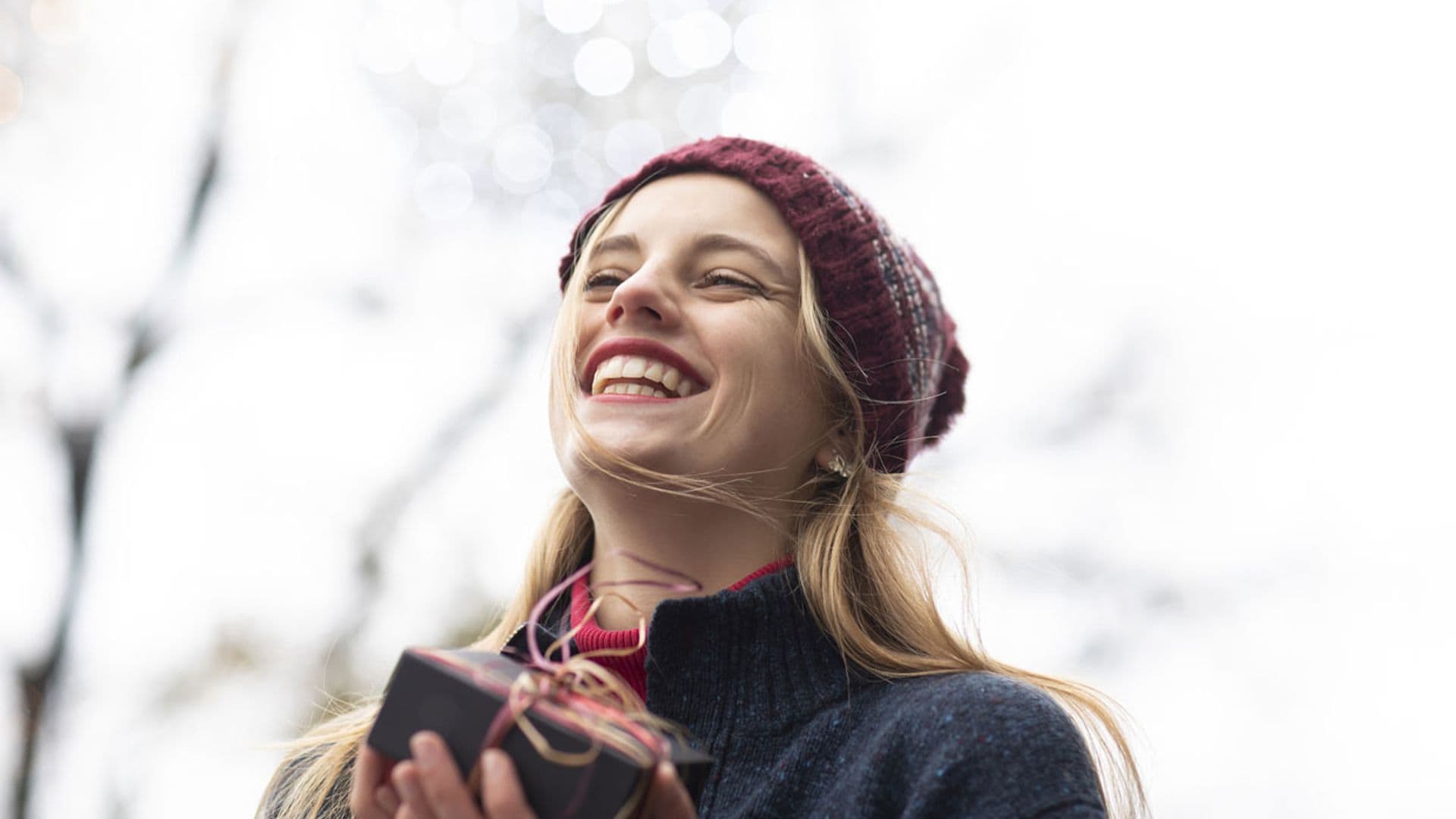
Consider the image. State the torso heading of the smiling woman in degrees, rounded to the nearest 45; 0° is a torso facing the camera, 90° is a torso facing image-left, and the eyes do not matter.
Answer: approximately 45°
